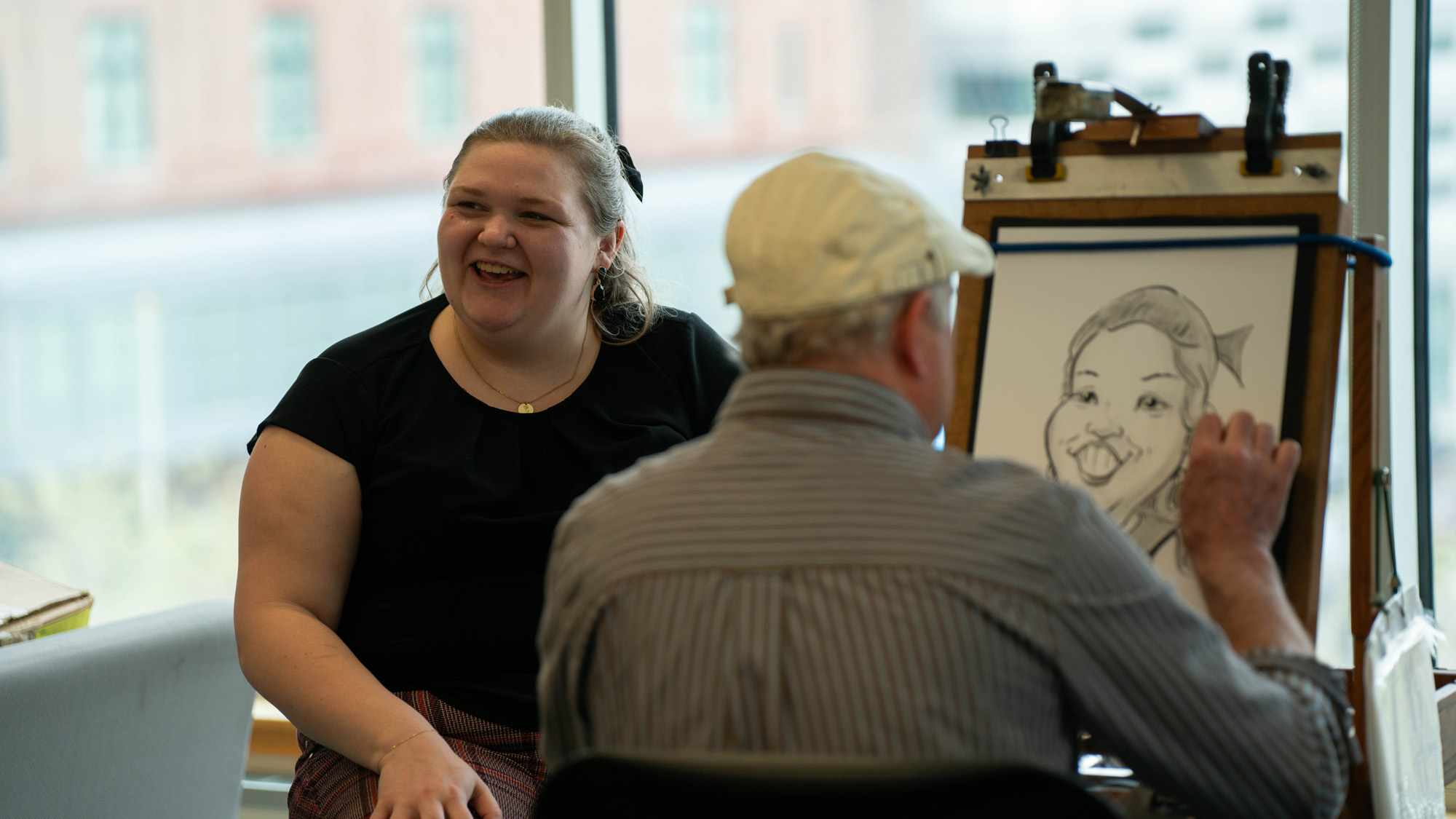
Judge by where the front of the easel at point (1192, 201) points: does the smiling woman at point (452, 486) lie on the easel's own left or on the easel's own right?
on the easel's own right

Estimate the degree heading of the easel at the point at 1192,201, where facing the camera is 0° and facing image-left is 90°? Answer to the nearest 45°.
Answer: approximately 0°

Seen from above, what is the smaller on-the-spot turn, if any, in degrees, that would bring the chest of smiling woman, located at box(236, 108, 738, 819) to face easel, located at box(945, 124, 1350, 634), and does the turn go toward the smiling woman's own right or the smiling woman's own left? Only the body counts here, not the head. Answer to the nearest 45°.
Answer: approximately 45° to the smiling woman's own left

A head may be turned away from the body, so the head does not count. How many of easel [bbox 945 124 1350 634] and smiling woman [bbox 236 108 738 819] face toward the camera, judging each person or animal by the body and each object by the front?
2
